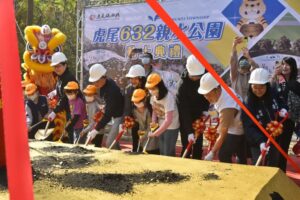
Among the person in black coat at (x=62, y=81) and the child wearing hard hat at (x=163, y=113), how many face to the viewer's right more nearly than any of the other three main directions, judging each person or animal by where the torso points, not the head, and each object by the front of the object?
0

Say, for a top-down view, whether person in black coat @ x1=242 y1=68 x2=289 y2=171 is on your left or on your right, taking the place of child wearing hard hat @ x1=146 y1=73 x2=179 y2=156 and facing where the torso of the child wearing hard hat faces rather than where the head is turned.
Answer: on your left

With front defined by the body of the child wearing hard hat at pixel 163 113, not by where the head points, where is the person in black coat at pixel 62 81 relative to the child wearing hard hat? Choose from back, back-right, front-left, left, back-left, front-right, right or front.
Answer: right

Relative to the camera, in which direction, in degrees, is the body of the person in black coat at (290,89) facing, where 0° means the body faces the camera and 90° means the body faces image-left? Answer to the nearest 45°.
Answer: approximately 45°

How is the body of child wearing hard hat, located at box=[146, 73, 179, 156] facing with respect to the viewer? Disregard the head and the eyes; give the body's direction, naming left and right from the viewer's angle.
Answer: facing the viewer and to the left of the viewer

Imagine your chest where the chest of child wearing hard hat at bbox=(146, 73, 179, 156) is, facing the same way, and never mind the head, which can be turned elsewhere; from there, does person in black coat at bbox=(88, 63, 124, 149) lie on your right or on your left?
on your right

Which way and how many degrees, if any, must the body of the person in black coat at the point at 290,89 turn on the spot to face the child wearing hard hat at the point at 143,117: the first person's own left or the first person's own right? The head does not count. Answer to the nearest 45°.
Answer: approximately 45° to the first person's own right

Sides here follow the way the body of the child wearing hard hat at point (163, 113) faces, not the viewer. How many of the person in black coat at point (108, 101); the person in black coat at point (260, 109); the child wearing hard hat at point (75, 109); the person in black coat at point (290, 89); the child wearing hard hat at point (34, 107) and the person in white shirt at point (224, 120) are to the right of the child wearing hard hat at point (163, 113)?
3

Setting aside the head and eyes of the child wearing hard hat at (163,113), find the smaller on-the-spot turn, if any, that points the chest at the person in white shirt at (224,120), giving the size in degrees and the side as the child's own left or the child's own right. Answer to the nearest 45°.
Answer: approximately 90° to the child's own left

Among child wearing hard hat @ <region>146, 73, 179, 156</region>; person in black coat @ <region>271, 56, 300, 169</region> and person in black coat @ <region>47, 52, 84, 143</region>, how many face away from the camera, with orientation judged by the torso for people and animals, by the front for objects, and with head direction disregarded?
0

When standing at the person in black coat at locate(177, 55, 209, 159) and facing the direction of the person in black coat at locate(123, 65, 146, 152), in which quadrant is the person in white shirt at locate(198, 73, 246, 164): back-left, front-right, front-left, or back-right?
back-left
